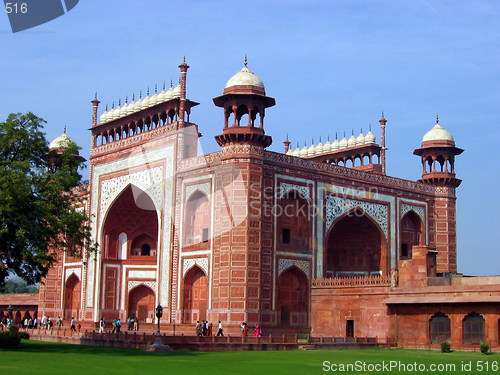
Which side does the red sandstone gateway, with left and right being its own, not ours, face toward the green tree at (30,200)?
front

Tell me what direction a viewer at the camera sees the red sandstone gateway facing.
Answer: facing the viewer and to the left of the viewer
